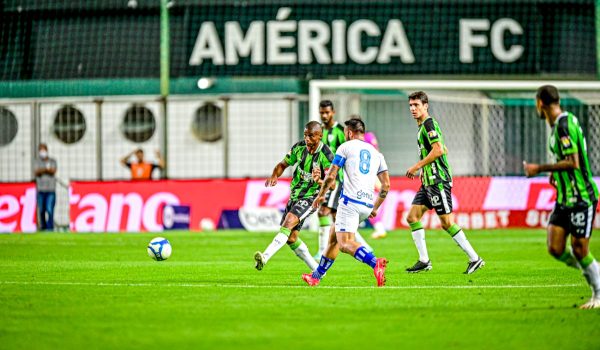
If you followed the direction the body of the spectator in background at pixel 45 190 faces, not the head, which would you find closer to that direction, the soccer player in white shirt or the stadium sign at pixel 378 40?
the soccer player in white shirt

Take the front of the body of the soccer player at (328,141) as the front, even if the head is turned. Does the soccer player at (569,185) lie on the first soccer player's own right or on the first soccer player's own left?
on the first soccer player's own left

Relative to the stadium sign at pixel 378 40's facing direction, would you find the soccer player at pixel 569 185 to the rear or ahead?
ahead

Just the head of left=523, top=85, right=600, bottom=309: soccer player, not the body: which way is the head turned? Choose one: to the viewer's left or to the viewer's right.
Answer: to the viewer's left

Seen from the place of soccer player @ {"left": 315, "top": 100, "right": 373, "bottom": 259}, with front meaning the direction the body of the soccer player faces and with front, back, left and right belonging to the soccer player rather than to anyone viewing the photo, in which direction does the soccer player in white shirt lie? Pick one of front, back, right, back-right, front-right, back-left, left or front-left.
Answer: front-left

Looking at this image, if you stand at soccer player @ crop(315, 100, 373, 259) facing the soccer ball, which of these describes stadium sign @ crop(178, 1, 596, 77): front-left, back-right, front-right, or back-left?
back-right

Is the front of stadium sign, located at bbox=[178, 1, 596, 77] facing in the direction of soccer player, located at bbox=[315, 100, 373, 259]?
yes

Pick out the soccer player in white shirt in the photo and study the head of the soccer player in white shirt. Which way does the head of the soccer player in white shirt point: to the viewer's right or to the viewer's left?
to the viewer's left

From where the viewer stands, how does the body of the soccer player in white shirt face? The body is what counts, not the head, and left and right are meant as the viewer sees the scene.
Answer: facing away from the viewer and to the left of the viewer

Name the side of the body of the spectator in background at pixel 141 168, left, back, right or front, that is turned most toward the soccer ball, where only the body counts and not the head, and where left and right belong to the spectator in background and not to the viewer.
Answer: front

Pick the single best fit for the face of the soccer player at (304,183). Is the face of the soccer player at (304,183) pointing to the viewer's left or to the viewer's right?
to the viewer's left
